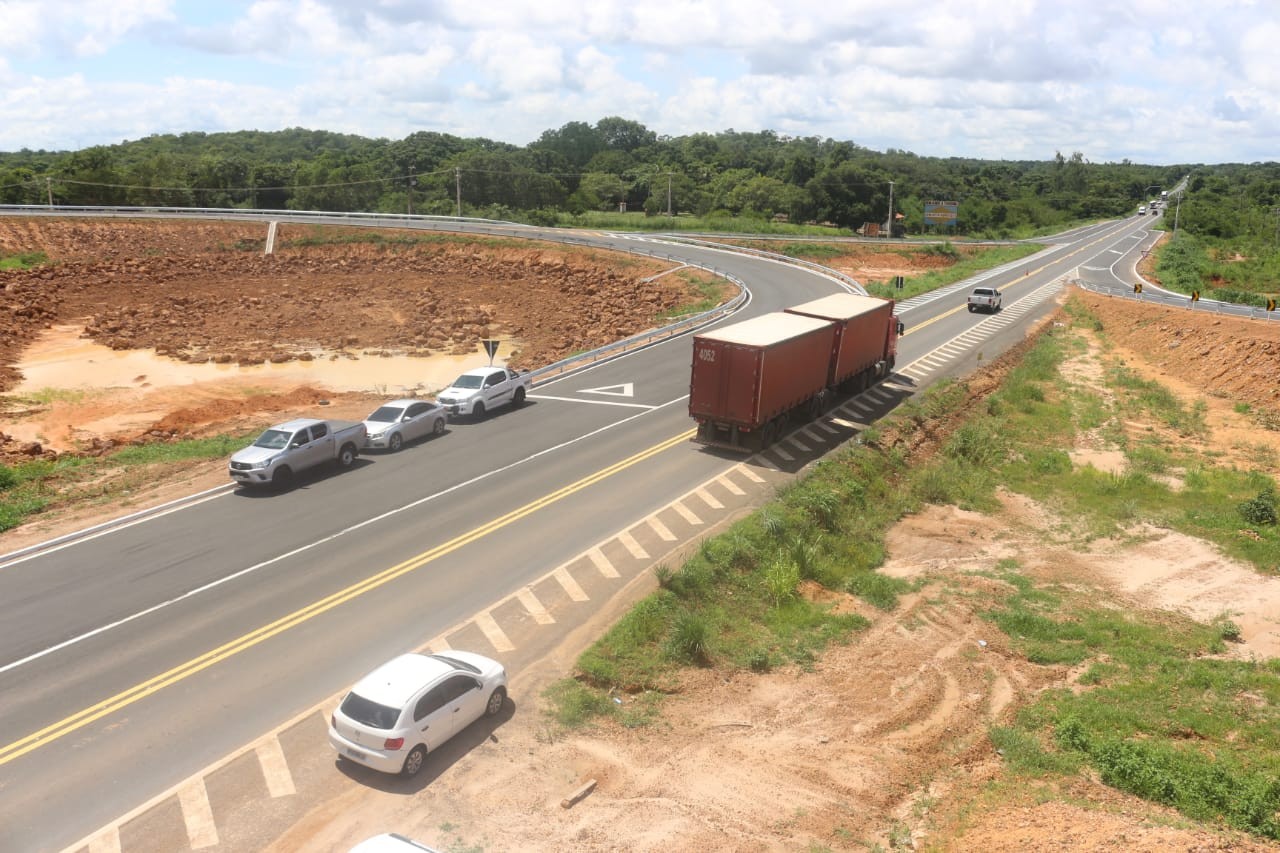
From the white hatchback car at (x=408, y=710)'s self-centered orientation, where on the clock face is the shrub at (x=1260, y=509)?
The shrub is roughly at 1 o'clock from the white hatchback car.

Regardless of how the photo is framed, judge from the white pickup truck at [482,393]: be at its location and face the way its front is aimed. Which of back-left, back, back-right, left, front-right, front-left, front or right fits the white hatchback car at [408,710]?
front-left

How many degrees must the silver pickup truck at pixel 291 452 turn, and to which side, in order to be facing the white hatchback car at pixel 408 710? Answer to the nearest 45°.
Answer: approximately 45° to its left

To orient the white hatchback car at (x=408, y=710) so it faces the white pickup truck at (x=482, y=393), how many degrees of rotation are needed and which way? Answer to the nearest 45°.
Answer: approximately 45° to its left

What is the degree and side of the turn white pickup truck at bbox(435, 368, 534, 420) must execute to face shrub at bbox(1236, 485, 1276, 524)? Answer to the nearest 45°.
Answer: approximately 90° to its left

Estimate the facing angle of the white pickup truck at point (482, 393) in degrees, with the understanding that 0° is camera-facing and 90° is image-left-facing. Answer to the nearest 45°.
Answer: approximately 45°

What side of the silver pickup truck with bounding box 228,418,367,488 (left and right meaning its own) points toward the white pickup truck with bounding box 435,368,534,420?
back

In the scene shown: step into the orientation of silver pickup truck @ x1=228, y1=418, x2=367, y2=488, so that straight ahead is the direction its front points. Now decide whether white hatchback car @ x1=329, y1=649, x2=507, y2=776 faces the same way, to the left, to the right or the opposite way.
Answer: the opposite way

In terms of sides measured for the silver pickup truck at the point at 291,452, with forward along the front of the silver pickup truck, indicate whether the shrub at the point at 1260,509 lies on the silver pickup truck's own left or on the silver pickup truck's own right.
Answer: on the silver pickup truck's own left
